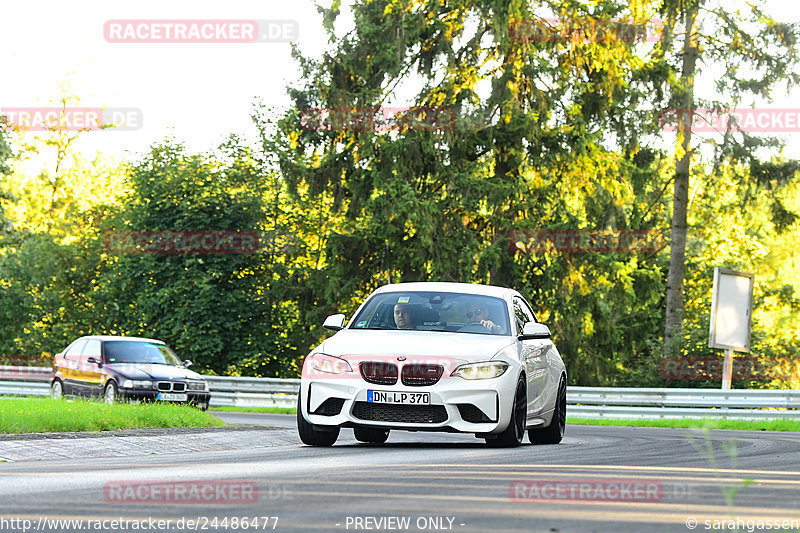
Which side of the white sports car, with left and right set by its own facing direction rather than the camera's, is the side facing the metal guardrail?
back

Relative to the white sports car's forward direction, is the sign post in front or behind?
behind

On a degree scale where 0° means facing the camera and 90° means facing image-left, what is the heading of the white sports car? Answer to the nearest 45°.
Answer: approximately 0°
